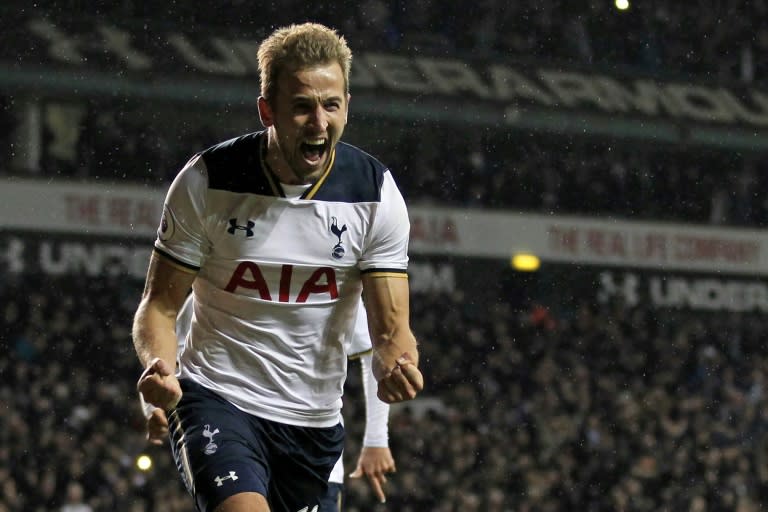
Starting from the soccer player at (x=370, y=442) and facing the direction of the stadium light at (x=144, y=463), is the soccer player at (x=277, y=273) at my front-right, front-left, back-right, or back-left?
back-left

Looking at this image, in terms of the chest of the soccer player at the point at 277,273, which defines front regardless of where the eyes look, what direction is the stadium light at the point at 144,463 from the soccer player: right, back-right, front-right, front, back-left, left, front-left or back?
back

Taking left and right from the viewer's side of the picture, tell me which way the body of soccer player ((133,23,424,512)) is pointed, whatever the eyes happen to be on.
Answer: facing the viewer

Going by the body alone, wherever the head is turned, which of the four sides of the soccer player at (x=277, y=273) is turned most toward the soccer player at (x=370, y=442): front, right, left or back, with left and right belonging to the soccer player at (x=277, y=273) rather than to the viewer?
back
